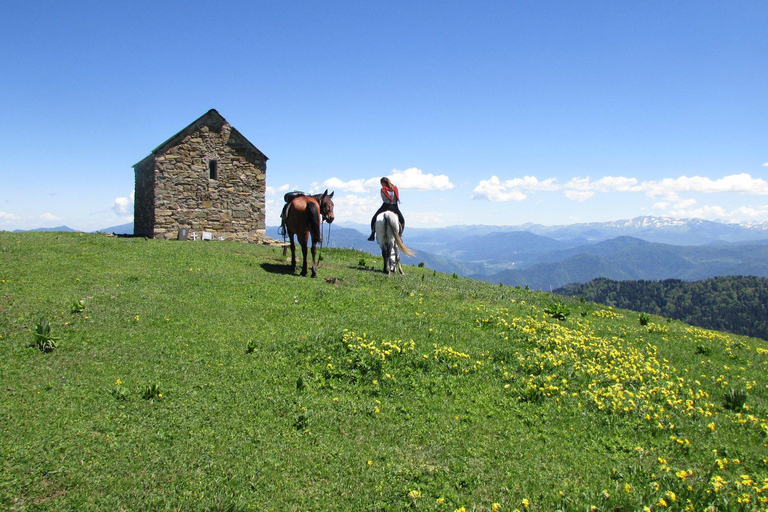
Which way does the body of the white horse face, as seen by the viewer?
away from the camera

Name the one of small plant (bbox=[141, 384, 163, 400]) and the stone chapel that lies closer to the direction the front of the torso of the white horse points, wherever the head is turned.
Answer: the stone chapel

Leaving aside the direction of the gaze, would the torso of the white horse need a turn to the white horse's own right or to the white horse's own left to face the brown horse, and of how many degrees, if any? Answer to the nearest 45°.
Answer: approximately 135° to the white horse's own left

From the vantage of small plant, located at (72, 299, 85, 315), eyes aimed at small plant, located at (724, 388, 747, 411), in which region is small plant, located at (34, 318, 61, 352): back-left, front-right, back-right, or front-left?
front-right

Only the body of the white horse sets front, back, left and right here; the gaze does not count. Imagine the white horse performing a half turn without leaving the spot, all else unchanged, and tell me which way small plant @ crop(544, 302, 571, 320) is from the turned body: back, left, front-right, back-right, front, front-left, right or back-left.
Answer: front-left

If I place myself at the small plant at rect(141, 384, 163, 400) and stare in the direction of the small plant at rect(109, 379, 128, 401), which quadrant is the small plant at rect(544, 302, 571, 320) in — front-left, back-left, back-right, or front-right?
back-right

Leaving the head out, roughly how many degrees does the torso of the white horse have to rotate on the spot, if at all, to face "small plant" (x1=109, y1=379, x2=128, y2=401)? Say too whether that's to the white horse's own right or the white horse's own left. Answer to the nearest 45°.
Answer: approximately 180°

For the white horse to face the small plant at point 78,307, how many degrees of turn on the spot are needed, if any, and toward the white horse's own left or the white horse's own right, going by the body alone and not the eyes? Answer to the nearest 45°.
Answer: approximately 135° to the white horse's own left

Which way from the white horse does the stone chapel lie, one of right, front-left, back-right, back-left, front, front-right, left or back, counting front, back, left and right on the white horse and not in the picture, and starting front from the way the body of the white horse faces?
front-left
